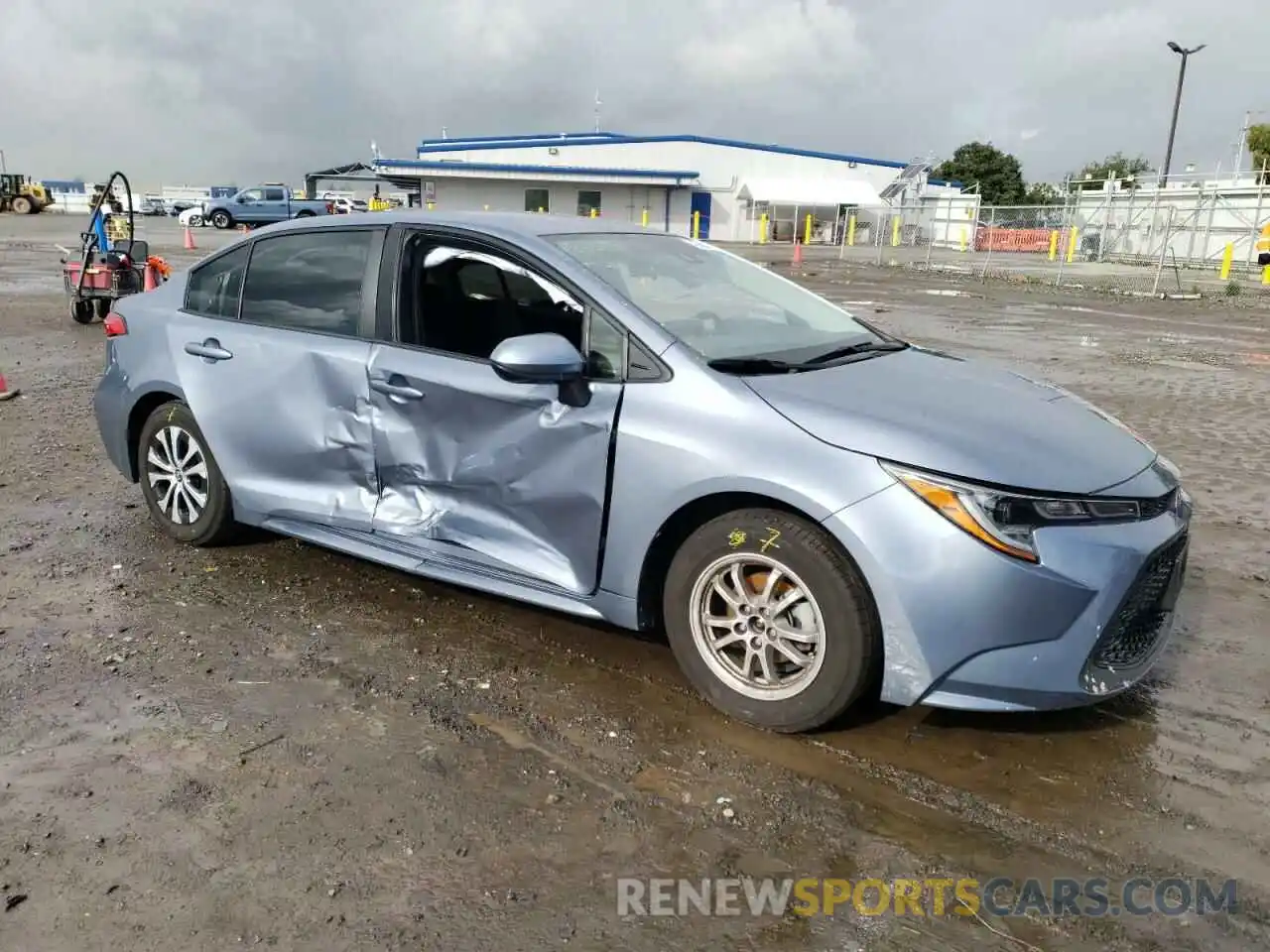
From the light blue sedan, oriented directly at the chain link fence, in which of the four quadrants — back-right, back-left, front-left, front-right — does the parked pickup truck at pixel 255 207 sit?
front-left

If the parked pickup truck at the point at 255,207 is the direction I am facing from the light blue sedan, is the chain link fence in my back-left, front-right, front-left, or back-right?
front-right

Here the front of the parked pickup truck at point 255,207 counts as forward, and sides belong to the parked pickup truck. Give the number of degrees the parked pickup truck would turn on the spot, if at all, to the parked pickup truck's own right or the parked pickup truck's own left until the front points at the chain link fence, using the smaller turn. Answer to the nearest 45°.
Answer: approximately 135° to the parked pickup truck's own left

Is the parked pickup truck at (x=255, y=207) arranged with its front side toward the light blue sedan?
no

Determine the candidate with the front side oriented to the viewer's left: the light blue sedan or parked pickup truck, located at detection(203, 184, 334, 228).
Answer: the parked pickup truck

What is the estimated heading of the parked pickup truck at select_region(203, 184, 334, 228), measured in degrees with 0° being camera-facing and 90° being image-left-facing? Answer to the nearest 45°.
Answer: approximately 90°

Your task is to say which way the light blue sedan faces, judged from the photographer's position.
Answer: facing the viewer and to the right of the viewer

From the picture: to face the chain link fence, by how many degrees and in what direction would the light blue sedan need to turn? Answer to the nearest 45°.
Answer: approximately 90° to its left
